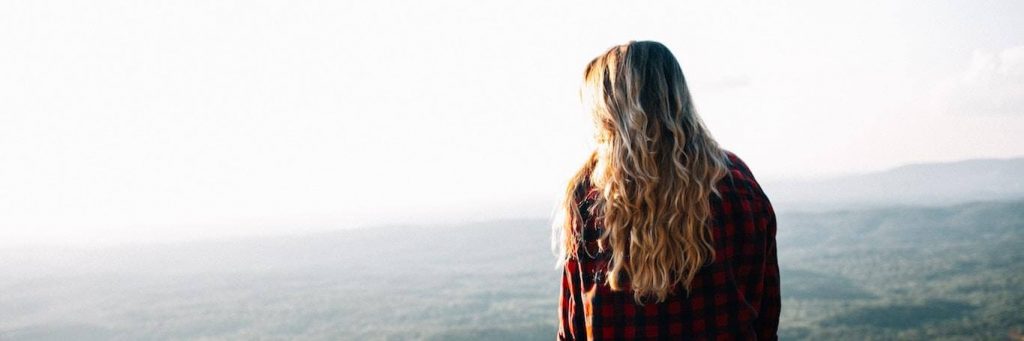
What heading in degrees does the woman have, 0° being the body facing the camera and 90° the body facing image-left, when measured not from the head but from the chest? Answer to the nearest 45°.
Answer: approximately 180°
